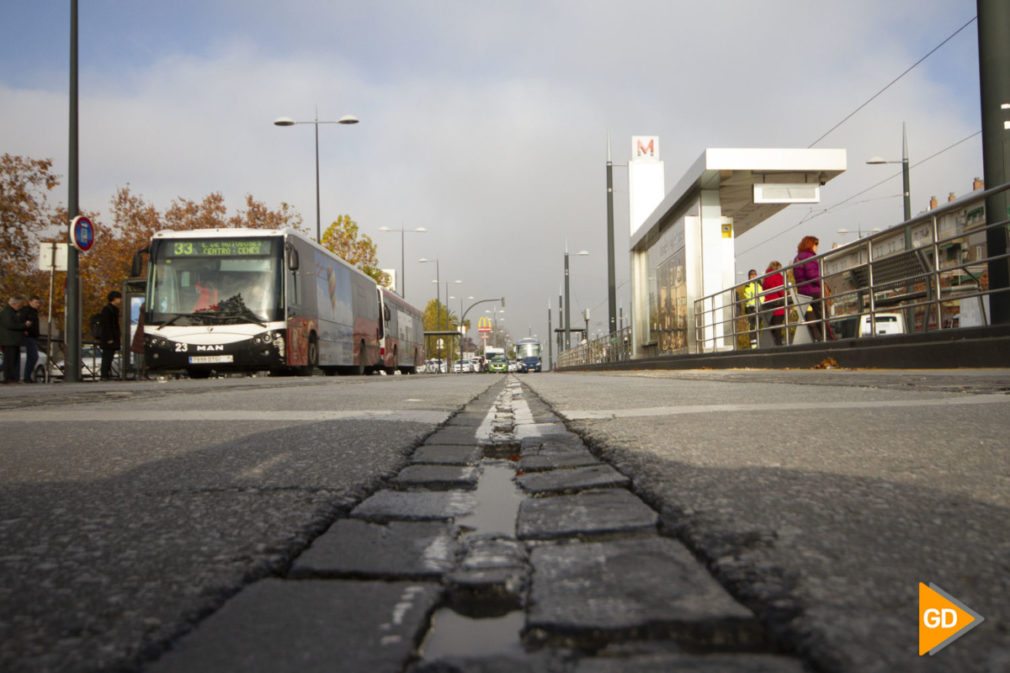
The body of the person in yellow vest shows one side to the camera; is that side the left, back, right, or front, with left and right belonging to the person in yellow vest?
front

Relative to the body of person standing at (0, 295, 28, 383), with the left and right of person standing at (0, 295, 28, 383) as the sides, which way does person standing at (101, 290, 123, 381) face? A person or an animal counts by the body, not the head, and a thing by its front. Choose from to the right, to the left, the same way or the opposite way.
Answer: the same way

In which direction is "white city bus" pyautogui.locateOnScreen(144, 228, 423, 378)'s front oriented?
toward the camera

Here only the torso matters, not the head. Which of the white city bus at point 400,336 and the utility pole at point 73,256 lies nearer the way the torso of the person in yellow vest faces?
the utility pole

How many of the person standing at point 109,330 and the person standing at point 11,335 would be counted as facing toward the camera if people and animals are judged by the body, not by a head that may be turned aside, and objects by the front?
0

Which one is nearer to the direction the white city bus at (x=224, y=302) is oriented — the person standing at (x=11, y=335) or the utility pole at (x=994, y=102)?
the utility pole

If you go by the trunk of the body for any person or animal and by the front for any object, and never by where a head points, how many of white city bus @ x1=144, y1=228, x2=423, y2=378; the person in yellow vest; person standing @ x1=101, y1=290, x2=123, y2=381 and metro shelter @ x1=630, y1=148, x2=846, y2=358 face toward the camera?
2

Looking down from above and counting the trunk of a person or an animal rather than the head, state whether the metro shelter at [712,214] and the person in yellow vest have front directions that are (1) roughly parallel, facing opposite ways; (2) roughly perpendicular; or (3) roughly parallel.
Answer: roughly perpendicular

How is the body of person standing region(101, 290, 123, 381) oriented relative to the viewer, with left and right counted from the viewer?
facing to the right of the viewer
